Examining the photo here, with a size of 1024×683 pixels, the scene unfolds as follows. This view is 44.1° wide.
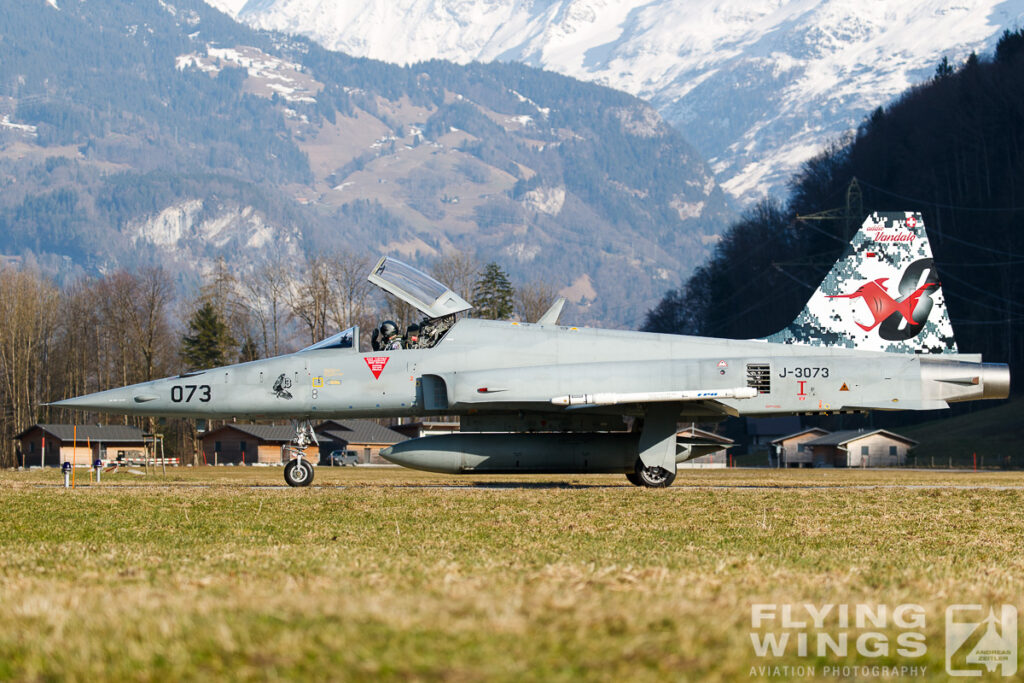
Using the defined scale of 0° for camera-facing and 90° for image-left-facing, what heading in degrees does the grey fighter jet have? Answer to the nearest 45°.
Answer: approximately 90°
